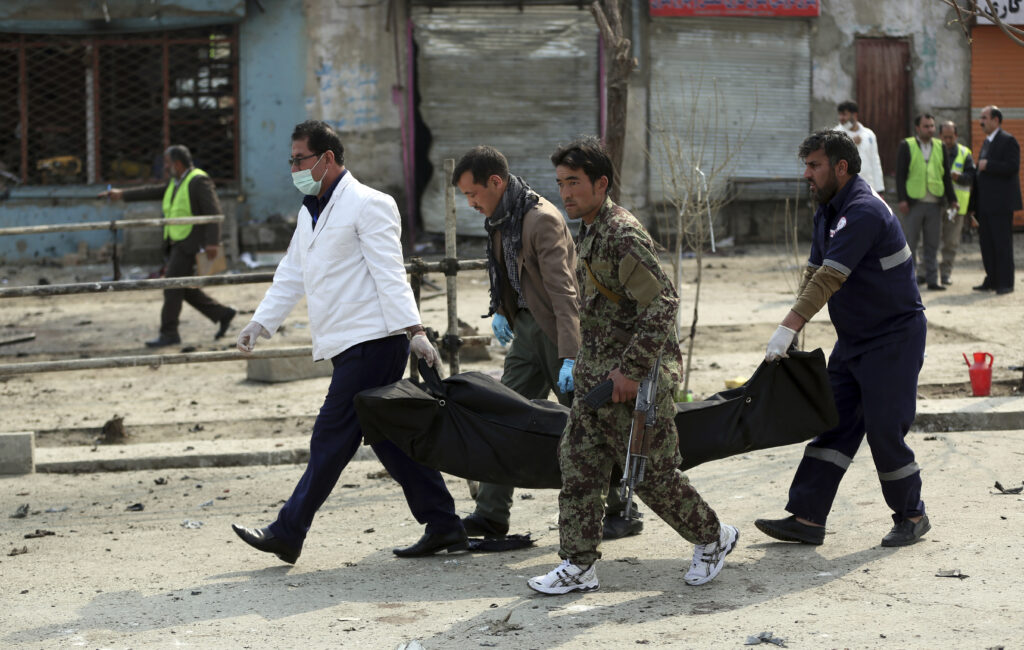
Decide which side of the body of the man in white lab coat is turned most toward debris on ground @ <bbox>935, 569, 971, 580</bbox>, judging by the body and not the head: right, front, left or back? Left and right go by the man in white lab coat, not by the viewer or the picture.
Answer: back

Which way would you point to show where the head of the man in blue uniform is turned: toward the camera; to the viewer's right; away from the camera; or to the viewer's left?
to the viewer's left

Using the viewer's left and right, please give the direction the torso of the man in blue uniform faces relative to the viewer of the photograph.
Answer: facing to the left of the viewer

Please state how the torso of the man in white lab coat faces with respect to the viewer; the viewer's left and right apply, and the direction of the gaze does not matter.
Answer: facing to the left of the viewer

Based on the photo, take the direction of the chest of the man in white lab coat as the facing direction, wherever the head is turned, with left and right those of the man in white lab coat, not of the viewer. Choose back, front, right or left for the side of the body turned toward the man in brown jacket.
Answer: back
